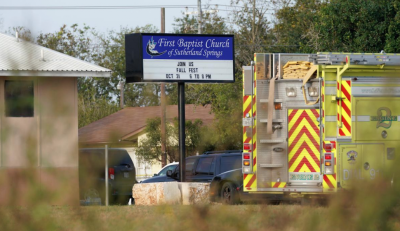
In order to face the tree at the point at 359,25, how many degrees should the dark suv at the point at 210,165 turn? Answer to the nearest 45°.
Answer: approximately 135° to its right

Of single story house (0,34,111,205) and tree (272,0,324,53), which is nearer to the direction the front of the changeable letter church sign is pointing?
the single story house

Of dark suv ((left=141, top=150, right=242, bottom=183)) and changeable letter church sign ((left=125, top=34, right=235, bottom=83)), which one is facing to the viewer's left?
the dark suv

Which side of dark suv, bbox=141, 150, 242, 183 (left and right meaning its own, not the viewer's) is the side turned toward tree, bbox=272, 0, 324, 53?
right

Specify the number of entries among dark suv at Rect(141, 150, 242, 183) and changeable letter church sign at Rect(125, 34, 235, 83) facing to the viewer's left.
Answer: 1

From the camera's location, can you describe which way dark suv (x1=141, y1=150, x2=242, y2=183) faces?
facing to the left of the viewer

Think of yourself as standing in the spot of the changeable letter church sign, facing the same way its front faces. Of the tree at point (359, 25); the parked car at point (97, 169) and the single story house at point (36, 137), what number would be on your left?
1
